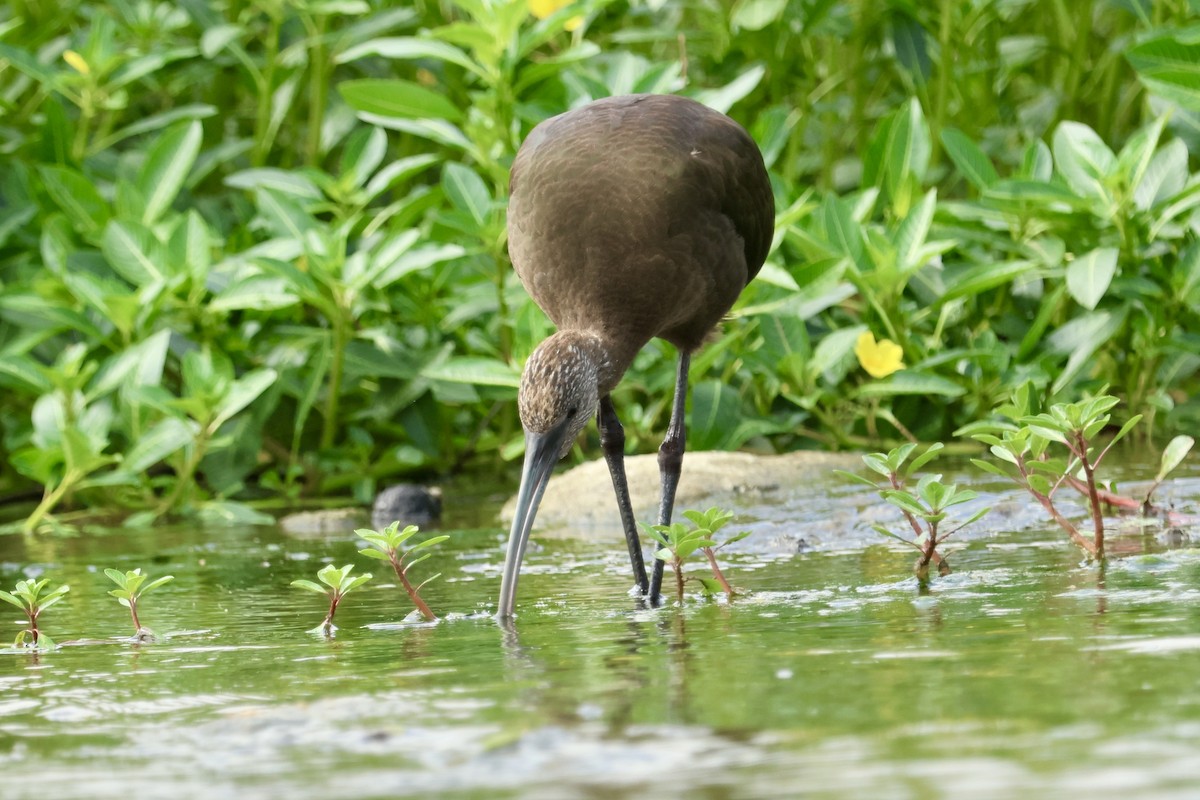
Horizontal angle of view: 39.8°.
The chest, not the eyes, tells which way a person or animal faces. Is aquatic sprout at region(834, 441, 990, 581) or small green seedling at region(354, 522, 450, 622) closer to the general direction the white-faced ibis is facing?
the small green seedling

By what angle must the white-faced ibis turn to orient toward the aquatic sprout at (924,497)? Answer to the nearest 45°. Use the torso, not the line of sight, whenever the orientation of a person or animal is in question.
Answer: approximately 90° to its left

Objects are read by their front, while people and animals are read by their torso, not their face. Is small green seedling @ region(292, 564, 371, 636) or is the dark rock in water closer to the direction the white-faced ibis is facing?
the small green seedling

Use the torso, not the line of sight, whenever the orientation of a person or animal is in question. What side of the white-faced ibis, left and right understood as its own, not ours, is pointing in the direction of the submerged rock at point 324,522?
right

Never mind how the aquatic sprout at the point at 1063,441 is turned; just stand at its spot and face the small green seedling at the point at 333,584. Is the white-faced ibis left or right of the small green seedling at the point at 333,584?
right

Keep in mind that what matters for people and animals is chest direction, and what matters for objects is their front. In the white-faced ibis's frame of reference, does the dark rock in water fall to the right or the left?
on its right

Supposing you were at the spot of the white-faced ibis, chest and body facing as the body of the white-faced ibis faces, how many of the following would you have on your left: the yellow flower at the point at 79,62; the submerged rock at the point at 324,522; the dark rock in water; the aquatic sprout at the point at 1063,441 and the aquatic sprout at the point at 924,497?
2

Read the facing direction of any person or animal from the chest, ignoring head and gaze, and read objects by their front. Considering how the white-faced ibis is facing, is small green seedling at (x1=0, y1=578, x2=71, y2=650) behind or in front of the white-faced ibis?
in front

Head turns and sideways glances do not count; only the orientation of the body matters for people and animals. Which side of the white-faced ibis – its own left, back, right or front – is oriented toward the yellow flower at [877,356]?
back

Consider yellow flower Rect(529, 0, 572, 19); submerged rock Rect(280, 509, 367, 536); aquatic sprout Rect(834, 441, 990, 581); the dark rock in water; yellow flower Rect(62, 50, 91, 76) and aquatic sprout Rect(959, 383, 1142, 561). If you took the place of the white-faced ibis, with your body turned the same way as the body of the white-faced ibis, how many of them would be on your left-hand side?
2

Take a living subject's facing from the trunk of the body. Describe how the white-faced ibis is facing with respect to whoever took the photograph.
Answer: facing the viewer and to the left of the viewer

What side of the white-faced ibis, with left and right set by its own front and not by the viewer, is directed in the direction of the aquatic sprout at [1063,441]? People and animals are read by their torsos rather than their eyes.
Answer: left

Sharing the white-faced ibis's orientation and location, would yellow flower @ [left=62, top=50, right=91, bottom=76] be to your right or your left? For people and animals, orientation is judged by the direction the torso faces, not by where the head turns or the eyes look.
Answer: on your right
